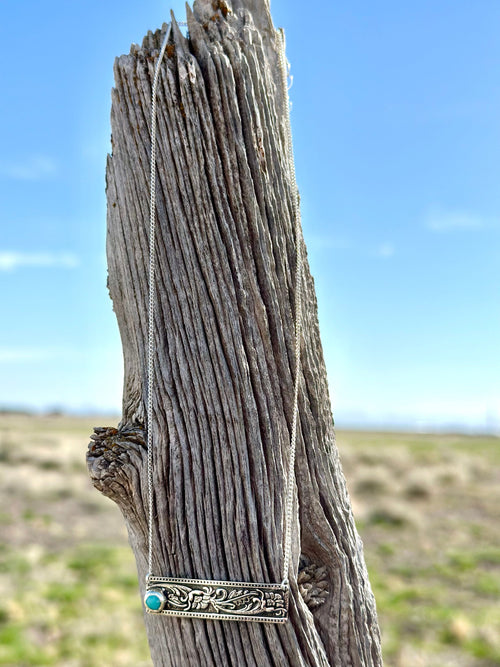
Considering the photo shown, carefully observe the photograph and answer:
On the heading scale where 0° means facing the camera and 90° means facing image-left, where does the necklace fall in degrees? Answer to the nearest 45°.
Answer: approximately 0°
